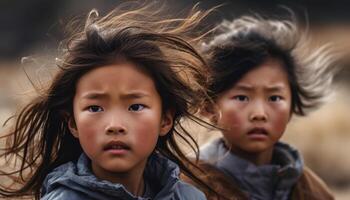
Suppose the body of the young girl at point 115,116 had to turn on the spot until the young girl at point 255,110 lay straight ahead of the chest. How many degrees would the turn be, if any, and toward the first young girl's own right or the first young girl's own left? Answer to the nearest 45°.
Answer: approximately 135° to the first young girl's own left

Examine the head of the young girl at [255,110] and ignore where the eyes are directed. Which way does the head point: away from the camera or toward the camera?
toward the camera

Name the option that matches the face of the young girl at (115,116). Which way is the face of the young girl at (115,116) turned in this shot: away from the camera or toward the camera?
toward the camera

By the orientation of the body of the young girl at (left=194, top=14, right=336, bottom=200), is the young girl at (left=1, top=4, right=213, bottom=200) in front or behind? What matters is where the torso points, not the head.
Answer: in front

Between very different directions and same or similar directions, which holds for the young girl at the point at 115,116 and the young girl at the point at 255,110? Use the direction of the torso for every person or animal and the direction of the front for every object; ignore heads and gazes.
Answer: same or similar directions

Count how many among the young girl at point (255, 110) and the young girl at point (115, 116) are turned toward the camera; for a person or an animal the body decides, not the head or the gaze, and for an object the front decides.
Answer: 2

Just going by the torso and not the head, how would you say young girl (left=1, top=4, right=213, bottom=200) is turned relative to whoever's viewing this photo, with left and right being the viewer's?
facing the viewer

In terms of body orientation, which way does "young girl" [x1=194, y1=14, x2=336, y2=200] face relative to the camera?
toward the camera
